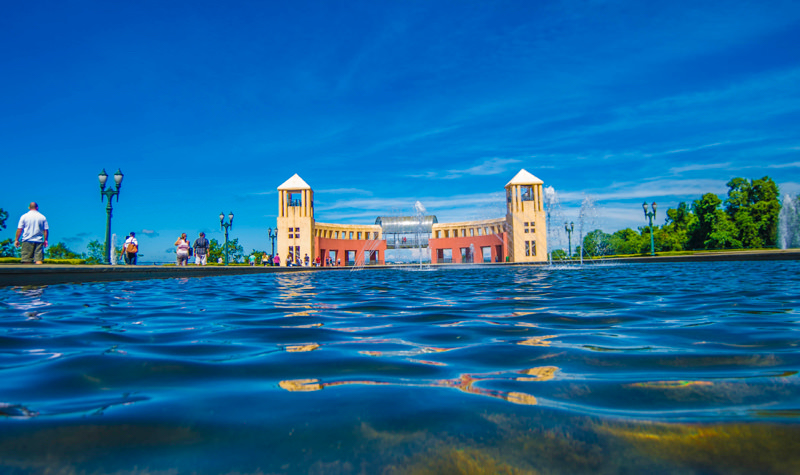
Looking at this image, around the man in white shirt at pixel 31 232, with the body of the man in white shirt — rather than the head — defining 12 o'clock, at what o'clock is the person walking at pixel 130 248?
The person walking is roughly at 1 o'clock from the man in white shirt.

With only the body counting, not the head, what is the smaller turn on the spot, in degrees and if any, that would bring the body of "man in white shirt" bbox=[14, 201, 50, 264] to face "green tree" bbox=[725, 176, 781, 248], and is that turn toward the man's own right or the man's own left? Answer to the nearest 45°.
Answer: approximately 90° to the man's own right

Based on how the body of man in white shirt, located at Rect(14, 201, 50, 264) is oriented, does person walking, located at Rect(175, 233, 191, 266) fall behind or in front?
in front

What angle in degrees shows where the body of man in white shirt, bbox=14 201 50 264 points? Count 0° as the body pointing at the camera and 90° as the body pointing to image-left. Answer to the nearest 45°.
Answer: approximately 180°

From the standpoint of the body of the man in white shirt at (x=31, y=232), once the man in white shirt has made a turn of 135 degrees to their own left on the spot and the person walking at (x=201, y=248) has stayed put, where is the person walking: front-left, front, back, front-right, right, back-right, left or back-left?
back

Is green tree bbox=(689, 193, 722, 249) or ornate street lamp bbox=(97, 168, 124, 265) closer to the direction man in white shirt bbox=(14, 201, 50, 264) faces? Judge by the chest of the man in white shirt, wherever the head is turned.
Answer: the ornate street lamp

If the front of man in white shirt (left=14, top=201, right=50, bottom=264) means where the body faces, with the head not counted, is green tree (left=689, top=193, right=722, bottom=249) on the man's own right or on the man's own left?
on the man's own right

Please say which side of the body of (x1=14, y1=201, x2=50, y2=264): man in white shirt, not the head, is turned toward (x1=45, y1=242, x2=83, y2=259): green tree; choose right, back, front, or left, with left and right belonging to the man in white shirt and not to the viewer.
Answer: front

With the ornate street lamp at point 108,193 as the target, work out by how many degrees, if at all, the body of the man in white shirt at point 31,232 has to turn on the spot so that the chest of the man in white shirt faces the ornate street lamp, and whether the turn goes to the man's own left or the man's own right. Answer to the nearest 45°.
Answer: approximately 45° to the man's own right
